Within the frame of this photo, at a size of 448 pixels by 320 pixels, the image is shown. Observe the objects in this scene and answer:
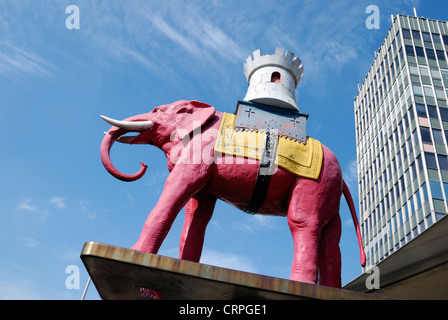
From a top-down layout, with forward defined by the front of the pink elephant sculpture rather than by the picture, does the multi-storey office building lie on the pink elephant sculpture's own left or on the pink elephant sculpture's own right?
on the pink elephant sculpture's own right

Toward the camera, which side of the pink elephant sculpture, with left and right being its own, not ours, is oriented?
left
